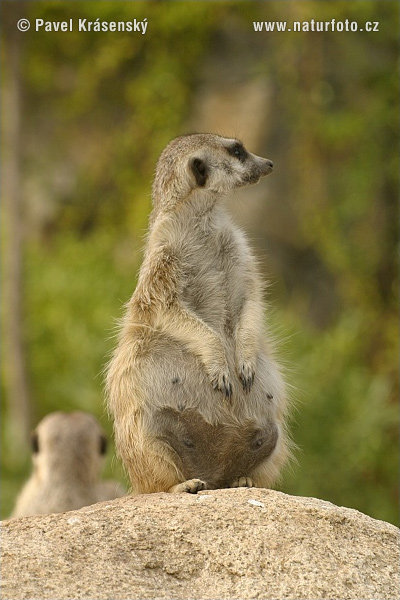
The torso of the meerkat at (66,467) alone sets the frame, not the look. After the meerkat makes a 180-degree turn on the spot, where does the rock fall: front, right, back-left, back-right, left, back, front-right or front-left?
front

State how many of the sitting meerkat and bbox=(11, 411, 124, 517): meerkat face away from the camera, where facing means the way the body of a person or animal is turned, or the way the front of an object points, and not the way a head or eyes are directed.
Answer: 1

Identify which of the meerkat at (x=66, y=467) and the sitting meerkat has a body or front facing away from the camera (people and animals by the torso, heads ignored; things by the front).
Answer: the meerkat

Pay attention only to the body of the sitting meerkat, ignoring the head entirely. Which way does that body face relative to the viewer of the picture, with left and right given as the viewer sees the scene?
facing the viewer and to the right of the viewer

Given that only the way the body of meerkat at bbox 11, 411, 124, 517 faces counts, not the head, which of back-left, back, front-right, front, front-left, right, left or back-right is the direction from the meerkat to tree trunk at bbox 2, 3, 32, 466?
front

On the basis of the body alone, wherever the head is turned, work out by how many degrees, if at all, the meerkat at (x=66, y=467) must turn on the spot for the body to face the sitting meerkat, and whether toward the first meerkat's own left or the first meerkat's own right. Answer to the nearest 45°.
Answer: approximately 180°

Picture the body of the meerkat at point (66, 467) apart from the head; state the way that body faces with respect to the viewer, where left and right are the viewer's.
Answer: facing away from the viewer
